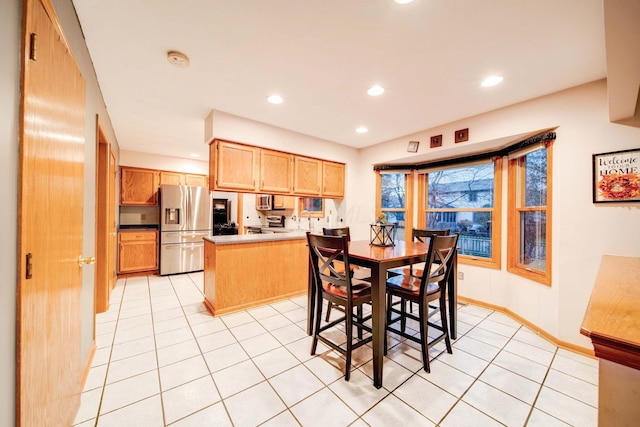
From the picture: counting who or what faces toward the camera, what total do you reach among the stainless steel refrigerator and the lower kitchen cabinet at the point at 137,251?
2

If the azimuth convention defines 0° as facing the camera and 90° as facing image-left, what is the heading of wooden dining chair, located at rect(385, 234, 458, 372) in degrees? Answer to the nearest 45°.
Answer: approximately 135°

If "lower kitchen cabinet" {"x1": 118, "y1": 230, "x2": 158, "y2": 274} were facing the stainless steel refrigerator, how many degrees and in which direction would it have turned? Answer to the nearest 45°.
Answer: approximately 45° to its left

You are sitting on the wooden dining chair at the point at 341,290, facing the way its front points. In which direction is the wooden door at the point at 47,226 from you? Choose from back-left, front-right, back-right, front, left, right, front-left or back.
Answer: back

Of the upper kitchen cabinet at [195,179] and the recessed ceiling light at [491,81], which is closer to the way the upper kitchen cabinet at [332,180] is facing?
the recessed ceiling light

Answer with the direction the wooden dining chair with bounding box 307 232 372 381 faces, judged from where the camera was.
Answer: facing away from the viewer and to the right of the viewer

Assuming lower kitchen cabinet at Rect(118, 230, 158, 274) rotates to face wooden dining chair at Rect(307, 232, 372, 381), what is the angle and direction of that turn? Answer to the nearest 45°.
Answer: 0° — it already faces it

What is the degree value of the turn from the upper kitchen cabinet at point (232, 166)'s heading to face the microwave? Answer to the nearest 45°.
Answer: approximately 135° to its left

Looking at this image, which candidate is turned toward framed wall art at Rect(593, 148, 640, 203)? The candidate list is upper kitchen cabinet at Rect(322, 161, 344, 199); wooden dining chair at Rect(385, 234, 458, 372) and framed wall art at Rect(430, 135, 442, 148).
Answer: the upper kitchen cabinet
